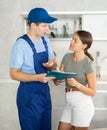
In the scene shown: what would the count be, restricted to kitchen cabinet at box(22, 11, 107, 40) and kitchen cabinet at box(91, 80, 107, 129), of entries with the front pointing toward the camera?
2

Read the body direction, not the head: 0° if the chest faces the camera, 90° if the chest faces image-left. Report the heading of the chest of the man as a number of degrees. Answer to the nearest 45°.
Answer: approximately 315°

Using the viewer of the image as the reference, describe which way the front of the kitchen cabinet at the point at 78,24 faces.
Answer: facing the viewer

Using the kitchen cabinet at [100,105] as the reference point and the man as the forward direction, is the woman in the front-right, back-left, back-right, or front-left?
front-left

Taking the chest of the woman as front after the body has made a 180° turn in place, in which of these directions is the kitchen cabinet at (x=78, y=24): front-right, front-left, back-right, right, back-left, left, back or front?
front-left

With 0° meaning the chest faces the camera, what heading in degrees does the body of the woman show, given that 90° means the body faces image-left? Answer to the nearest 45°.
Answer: approximately 45°

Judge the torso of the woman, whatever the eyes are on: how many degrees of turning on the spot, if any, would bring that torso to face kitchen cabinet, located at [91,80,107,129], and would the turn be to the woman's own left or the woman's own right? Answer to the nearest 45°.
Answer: approximately 135° to the woman's own right

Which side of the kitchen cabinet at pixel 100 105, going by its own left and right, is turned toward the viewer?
front

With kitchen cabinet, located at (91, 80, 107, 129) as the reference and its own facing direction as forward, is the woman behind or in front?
in front
